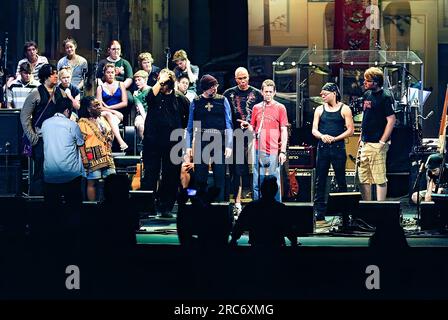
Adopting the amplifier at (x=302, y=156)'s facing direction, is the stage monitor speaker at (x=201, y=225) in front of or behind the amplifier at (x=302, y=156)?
in front

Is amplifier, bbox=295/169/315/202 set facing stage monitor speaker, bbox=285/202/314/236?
yes

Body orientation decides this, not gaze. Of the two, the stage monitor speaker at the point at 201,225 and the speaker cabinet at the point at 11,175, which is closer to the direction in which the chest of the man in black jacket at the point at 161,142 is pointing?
the stage monitor speaker
